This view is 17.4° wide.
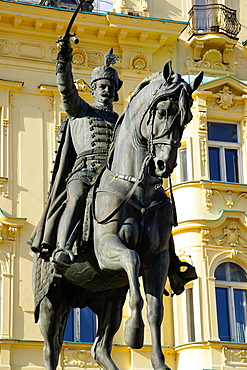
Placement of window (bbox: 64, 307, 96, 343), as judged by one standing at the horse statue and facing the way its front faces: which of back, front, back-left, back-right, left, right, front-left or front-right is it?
back-left

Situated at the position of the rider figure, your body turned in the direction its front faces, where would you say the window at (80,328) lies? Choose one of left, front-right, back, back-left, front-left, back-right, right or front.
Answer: back-left

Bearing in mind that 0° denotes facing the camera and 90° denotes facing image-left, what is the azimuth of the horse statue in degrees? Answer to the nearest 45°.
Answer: approximately 315°
